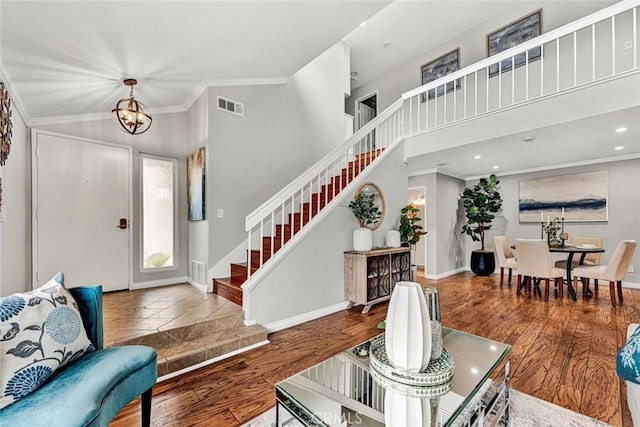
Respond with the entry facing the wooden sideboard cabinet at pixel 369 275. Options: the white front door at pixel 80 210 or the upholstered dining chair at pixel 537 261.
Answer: the white front door

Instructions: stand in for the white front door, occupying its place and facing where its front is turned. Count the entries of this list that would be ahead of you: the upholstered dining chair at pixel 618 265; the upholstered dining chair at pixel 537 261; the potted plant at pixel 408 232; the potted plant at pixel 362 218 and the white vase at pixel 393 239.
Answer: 5

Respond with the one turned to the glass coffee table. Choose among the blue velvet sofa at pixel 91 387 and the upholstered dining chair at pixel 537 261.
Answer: the blue velvet sofa

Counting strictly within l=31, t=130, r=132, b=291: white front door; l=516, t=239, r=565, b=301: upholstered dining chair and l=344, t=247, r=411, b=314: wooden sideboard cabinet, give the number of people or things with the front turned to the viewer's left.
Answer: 0

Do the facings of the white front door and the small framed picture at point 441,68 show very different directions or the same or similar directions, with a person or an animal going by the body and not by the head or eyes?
very different directions

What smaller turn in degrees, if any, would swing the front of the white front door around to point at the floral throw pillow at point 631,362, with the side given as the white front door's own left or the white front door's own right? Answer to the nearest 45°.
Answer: approximately 45° to the white front door's own left

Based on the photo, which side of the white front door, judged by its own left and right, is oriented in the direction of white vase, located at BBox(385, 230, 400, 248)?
left

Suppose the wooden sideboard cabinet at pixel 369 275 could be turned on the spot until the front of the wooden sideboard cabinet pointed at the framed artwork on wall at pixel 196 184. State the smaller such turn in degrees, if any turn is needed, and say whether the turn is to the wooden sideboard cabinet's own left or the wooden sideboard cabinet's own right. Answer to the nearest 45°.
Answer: approximately 135° to the wooden sideboard cabinet's own right

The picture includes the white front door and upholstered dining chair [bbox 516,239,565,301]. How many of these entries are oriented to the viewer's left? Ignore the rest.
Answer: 0

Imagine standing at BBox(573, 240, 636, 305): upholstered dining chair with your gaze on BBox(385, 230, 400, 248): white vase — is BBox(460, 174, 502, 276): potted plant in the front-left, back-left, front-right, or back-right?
front-right

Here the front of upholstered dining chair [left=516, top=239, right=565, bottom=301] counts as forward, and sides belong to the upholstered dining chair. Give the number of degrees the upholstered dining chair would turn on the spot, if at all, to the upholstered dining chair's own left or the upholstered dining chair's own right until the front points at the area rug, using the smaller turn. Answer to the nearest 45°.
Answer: approximately 135° to the upholstered dining chair's own right

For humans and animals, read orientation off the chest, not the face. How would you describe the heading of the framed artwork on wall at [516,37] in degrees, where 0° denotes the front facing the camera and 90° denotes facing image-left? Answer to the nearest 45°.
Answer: approximately 45°

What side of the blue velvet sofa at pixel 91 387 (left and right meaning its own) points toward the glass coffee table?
front

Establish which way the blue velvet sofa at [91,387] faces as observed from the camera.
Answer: facing the viewer and to the right of the viewer

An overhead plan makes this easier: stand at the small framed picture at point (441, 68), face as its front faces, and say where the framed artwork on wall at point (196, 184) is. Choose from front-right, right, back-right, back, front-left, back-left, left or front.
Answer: front

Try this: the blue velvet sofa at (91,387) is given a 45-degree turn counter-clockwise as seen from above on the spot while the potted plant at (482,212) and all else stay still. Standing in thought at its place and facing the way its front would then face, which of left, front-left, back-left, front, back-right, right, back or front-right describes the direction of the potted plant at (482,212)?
front
